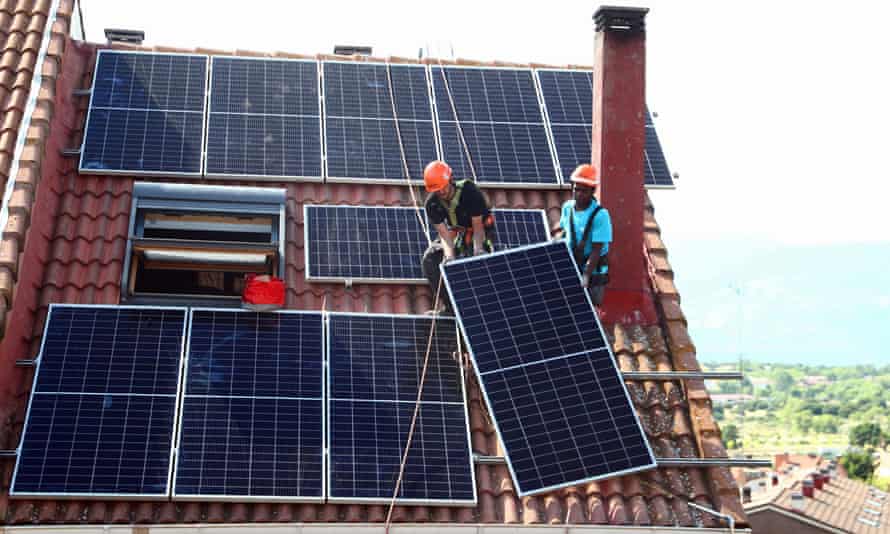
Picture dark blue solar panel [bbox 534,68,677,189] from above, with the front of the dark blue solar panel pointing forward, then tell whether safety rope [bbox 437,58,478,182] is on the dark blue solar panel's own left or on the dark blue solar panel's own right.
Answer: on the dark blue solar panel's own right

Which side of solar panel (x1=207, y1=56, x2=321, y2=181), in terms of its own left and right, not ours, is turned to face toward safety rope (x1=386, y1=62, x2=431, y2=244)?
left

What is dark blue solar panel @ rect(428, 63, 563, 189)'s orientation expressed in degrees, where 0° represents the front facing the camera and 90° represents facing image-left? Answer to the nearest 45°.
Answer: approximately 0°

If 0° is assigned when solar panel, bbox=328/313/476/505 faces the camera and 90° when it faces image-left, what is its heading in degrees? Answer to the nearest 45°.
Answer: approximately 0°

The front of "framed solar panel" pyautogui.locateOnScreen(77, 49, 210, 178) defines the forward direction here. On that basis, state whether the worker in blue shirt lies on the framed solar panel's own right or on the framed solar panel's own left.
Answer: on the framed solar panel's own left

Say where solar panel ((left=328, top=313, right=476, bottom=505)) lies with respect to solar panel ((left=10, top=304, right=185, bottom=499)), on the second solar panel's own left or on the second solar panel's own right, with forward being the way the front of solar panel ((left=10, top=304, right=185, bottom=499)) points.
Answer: on the second solar panel's own left
